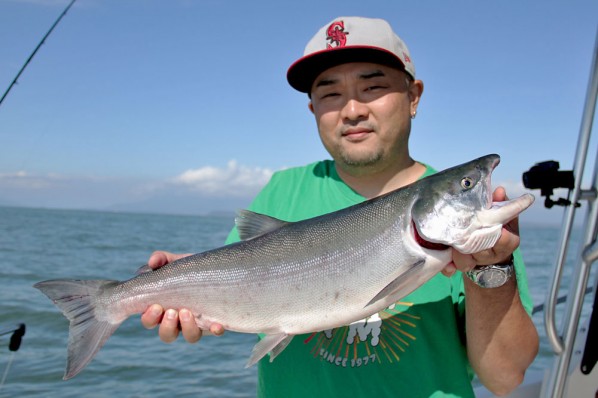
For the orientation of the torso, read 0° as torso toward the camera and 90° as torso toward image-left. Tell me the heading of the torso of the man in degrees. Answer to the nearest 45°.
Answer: approximately 0°
